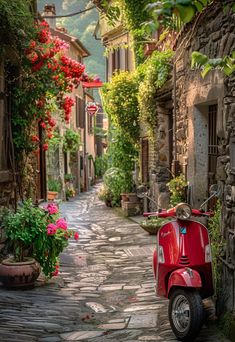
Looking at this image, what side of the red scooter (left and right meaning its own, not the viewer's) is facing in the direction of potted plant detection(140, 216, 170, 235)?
back

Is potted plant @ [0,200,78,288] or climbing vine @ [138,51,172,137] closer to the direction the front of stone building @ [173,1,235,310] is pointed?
the potted plant

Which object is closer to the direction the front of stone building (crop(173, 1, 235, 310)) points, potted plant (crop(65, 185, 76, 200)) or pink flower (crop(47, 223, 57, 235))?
the pink flower

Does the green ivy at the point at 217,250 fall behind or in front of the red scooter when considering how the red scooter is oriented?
behind

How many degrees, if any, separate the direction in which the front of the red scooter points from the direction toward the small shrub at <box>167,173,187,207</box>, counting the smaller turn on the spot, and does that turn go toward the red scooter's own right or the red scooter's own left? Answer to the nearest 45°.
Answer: approximately 180°

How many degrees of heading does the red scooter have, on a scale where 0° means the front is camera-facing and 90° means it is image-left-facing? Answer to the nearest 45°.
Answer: approximately 0°

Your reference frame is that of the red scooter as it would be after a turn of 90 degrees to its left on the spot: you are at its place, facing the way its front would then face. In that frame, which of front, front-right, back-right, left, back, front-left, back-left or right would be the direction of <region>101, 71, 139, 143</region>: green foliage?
left

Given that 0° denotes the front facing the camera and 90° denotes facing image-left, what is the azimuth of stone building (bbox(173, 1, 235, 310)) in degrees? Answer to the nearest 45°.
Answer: approximately 45°
